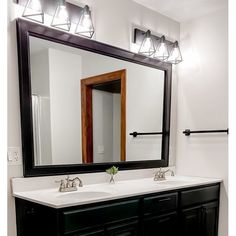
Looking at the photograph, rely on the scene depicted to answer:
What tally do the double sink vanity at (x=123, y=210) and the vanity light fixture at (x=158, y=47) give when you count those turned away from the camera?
0

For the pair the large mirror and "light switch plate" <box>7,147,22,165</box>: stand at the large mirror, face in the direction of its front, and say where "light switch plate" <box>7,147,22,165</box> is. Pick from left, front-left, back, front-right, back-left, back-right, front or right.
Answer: right

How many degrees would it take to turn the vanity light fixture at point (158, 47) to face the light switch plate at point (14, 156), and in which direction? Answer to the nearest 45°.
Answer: approximately 90° to its right

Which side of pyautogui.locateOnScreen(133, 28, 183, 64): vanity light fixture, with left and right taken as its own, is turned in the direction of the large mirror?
right

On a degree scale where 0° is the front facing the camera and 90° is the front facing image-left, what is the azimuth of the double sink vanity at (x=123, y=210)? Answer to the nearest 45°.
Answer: approximately 315°

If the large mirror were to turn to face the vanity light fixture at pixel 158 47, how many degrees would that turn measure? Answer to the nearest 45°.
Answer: approximately 90° to its left

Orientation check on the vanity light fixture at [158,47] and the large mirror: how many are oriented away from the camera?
0
